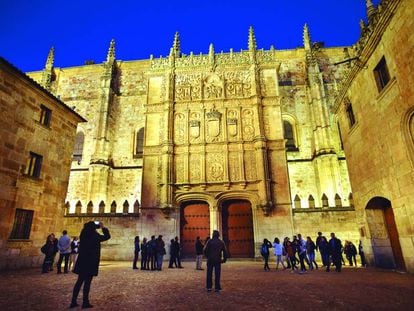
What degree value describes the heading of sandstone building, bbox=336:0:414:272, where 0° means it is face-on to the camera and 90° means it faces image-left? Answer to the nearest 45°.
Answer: approximately 45°

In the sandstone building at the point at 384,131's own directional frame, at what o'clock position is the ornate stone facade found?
The ornate stone facade is roughly at 2 o'clock from the sandstone building.

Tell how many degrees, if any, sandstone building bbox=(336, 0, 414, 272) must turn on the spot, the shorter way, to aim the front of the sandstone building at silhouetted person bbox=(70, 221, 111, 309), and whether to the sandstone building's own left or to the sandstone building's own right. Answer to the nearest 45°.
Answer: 0° — it already faces them

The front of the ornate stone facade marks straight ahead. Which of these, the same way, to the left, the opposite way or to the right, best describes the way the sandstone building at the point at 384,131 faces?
to the right

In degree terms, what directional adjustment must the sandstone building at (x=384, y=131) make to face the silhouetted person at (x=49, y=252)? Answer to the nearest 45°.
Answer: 0° — it already faces them

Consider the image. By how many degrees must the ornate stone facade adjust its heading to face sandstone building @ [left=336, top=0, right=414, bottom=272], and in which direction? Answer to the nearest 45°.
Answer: approximately 45° to its left

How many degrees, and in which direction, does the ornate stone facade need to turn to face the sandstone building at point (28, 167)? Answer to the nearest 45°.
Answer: approximately 45° to its right
